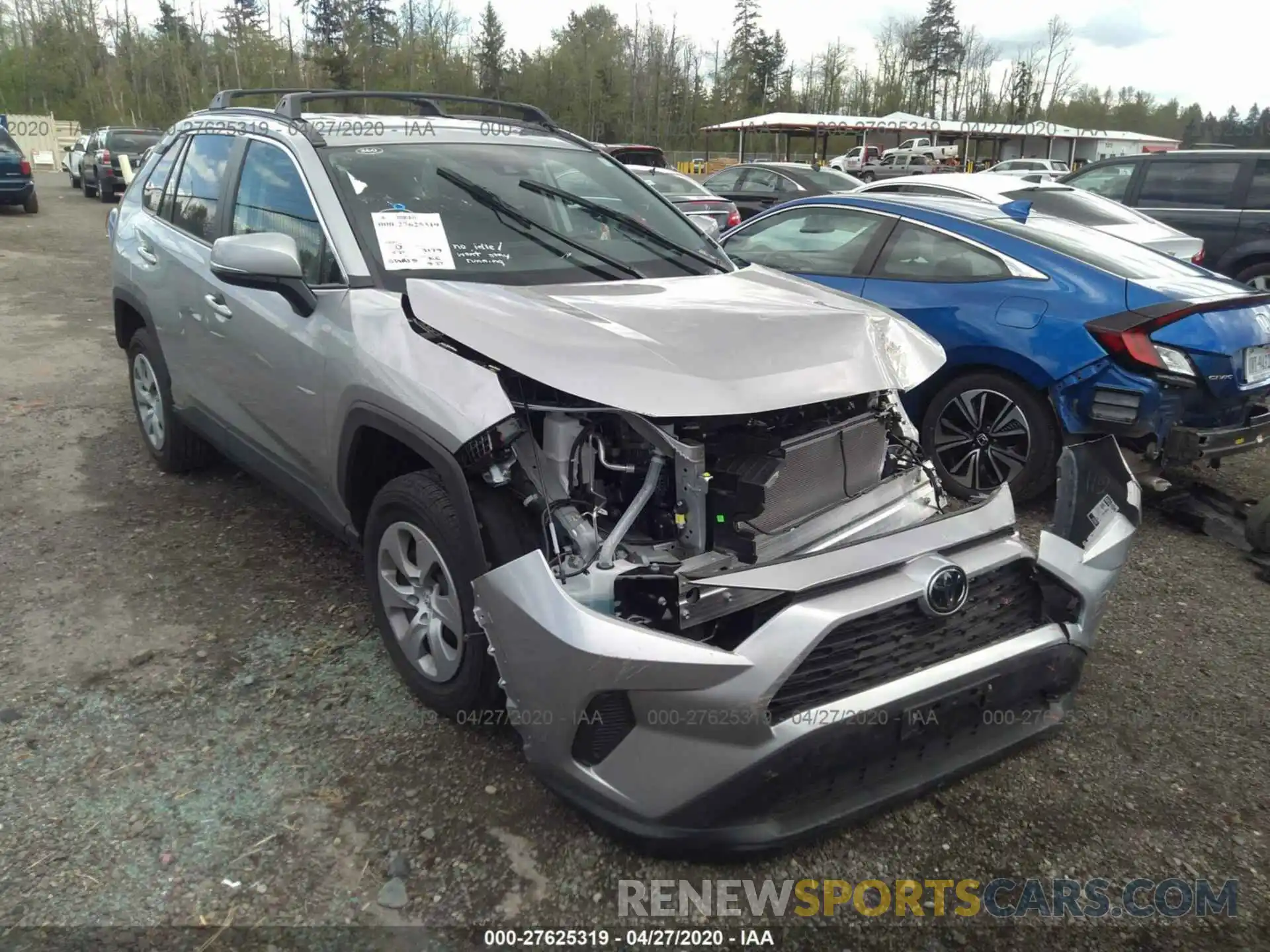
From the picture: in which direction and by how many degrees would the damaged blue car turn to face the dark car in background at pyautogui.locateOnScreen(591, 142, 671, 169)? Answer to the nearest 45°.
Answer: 0° — it already faces it

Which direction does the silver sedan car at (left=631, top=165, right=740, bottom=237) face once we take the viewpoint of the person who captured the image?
facing away from the viewer and to the left of the viewer

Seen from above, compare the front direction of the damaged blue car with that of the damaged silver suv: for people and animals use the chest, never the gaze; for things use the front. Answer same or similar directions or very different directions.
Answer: very different directions

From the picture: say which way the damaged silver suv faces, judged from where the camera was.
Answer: facing the viewer and to the right of the viewer

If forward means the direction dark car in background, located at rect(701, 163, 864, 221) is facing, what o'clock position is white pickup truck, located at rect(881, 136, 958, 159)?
The white pickup truck is roughly at 2 o'clock from the dark car in background.

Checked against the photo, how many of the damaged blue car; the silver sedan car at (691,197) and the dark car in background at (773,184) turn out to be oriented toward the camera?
0

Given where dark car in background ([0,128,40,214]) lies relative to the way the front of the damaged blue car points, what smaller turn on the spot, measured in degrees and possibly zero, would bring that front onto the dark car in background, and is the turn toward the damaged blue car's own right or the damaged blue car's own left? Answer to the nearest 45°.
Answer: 0° — it already faces it

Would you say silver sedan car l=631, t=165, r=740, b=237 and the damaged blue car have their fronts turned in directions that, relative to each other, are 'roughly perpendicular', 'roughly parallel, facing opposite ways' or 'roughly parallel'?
roughly parallel

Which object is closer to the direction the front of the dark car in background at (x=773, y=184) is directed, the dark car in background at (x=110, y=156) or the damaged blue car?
the dark car in background

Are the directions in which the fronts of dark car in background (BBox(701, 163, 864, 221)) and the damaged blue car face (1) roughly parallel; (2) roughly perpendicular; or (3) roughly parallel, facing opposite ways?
roughly parallel

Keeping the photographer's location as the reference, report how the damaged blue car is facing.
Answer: facing away from the viewer and to the left of the viewer

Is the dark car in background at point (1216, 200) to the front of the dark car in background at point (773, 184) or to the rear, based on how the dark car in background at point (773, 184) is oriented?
to the rear

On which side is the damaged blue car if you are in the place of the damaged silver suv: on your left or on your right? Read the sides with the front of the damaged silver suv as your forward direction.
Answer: on your left

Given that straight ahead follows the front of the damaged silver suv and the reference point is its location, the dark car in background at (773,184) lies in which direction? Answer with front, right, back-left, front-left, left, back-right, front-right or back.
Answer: back-left

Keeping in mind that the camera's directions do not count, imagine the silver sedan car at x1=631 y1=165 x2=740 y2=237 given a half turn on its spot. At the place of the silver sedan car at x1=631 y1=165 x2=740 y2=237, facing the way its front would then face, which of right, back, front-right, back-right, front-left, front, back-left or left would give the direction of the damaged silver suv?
front-right

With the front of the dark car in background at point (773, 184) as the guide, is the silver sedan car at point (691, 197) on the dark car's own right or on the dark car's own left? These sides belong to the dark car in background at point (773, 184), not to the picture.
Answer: on the dark car's own left

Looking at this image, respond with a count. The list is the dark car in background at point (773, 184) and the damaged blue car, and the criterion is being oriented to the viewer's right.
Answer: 0

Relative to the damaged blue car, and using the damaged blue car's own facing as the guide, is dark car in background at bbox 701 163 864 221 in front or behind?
in front

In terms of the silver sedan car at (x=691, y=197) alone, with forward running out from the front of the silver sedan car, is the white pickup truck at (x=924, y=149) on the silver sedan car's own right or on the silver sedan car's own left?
on the silver sedan car's own right

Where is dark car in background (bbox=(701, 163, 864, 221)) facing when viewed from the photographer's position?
facing away from the viewer and to the left of the viewer
